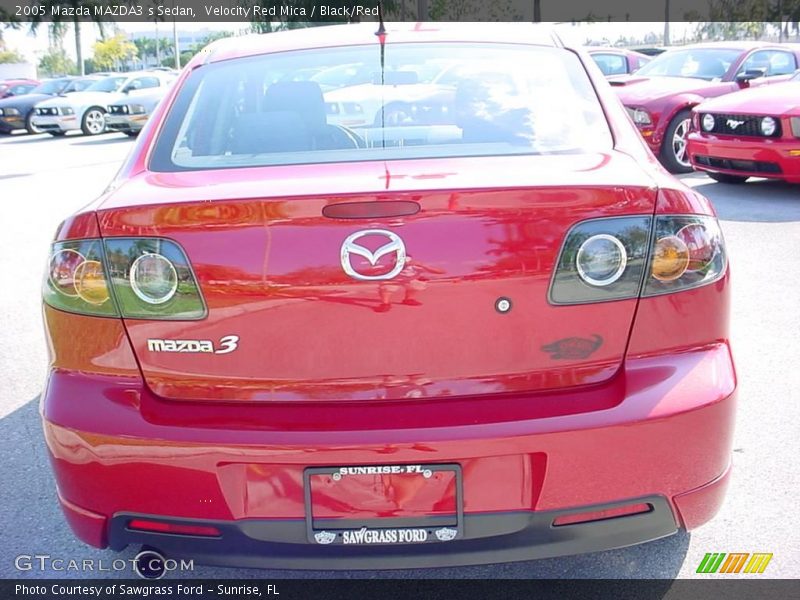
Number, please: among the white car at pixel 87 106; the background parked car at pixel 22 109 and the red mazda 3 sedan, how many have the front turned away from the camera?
1

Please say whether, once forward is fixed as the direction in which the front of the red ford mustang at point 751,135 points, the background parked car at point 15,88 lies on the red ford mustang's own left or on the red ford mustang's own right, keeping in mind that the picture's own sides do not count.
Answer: on the red ford mustang's own right

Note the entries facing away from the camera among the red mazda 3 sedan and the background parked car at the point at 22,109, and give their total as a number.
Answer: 1

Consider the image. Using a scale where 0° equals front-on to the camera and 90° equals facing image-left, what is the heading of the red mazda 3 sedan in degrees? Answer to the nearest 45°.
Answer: approximately 180°

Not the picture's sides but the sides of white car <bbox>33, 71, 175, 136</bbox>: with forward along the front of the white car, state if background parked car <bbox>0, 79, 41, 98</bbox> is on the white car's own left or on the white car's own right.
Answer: on the white car's own right

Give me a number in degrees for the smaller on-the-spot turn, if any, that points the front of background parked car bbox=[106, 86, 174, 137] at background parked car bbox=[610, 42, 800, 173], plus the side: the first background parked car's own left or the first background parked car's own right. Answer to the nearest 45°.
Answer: approximately 90° to the first background parked car's own left

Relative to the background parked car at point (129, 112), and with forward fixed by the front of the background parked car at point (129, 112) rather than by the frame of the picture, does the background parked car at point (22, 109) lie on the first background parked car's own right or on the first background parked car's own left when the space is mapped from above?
on the first background parked car's own right

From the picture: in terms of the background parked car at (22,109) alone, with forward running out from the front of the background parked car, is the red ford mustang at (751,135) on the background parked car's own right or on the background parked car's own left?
on the background parked car's own left

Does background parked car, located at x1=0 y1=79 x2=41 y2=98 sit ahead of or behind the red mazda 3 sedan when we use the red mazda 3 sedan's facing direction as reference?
ahead

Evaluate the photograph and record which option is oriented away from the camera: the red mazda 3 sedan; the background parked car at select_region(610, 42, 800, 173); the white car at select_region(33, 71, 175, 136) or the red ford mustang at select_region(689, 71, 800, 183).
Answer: the red mazda 3 sedan

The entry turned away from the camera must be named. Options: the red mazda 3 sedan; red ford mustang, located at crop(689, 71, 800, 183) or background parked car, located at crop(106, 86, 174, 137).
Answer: the red mazda 3 sedan

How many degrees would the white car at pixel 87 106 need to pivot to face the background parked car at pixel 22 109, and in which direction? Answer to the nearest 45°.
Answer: approximately 90° to its right

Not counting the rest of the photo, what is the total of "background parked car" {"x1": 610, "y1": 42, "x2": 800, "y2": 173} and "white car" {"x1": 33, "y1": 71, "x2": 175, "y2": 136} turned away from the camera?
0

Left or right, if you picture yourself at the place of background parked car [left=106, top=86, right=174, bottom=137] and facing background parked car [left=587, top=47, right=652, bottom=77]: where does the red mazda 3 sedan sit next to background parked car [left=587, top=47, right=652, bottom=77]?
right
